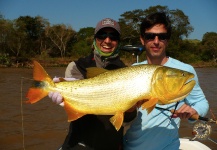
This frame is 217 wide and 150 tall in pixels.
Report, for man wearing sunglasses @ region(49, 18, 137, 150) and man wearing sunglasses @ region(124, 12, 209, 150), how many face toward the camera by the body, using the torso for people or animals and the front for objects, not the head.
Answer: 2

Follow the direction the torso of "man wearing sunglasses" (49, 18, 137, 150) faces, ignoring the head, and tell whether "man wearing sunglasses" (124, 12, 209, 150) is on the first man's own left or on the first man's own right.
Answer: on the first man's own left

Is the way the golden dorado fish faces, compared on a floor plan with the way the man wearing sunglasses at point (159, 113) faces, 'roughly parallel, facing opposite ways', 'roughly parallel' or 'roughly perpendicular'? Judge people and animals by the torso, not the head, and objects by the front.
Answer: roughly perpendicular

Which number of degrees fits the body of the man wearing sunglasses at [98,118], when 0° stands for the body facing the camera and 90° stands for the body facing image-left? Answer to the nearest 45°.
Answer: approximately 0°

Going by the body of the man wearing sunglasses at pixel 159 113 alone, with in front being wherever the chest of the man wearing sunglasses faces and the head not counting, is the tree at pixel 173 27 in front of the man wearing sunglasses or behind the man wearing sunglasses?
behind

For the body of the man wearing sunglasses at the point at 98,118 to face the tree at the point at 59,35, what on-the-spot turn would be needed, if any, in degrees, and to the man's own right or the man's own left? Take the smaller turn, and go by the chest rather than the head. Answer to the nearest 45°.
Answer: approximately 180°

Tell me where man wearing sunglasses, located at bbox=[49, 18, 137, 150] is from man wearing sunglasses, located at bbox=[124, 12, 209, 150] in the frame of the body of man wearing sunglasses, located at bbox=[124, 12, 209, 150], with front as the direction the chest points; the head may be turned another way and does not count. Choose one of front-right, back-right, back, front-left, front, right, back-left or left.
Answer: right

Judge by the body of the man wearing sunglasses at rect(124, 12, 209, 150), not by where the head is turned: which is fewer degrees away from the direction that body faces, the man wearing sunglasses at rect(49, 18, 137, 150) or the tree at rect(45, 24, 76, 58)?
the man wearing sunglasses

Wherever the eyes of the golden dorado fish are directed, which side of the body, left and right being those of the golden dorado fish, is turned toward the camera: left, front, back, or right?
right

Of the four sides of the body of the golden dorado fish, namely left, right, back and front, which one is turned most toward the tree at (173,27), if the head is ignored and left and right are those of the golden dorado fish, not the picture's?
left
